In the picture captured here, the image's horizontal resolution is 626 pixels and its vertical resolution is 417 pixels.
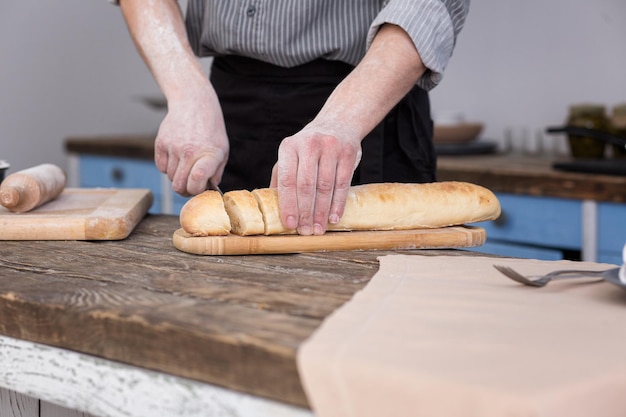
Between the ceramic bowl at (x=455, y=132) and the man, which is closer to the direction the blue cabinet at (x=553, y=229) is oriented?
the man

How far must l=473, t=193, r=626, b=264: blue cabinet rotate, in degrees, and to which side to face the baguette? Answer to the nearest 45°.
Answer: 0° — it already faces it

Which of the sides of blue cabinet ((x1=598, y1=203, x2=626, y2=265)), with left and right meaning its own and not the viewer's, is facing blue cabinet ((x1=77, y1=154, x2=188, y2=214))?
right

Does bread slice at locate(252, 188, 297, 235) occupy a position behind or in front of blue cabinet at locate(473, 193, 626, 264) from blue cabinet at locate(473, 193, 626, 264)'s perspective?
in front

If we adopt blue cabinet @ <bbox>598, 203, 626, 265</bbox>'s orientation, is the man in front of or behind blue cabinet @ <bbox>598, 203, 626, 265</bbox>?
in front

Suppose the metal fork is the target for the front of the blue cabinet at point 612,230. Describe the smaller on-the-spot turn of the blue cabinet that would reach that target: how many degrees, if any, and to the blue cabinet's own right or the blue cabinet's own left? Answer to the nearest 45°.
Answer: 0° — it already faces it

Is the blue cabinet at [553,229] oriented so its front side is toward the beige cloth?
yes

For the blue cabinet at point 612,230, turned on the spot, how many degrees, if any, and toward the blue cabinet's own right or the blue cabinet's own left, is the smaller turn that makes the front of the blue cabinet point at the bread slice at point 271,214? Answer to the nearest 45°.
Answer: approximately 45° to the blue cabinet's own right

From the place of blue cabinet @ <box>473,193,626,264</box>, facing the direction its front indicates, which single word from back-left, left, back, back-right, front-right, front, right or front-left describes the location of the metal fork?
front

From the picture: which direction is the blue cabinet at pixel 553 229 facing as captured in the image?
toward the camera

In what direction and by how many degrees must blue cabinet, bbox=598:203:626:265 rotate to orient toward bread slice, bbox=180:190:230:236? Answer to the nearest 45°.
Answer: approximately 45° to its right
